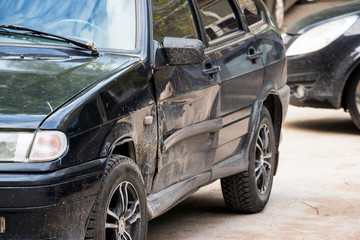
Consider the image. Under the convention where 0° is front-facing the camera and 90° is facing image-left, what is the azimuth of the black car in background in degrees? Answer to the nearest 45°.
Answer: approximately 45°

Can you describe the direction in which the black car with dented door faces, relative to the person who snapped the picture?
facing the viewer and to the left of the viewer

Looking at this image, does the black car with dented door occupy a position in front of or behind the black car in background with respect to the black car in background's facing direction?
in front

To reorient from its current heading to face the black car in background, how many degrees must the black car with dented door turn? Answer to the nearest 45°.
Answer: approximately 180°

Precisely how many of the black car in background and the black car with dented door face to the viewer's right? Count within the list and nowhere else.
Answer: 0

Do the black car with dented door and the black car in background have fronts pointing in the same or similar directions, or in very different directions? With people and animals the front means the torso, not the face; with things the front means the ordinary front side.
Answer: same or similar directions
